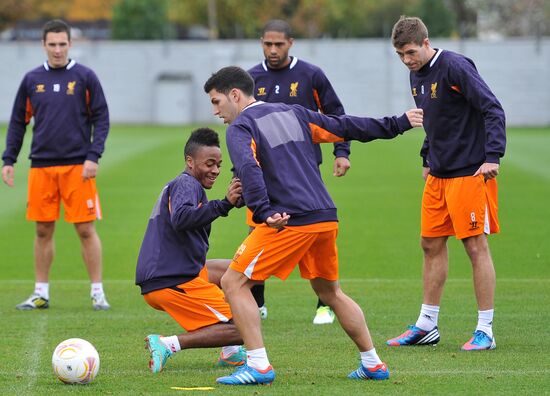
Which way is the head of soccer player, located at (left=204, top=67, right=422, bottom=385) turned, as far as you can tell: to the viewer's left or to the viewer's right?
to the viewer's left

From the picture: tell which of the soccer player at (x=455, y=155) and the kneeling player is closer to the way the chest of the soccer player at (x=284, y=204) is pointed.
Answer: the kneeling player

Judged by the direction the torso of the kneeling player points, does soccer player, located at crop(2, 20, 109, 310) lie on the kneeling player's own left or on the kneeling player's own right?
on the kneeling player's own left

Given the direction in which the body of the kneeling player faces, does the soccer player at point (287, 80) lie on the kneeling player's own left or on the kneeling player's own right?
on the kneeling player's own left

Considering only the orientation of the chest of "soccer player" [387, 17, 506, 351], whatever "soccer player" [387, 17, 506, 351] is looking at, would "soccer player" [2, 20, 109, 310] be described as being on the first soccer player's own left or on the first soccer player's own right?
on the first soccer player's own right

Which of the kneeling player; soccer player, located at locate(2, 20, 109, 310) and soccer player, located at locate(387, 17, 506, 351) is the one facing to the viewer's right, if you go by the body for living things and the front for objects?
the kneeling player

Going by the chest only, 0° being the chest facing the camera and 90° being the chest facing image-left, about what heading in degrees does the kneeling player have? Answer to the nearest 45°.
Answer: approximately 270°

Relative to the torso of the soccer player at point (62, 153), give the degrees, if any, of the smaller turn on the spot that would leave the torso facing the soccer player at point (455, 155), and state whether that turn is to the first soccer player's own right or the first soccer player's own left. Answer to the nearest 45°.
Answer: approximately 45° to the first soccer player's own left

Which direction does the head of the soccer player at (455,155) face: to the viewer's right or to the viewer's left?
to the viewer's left

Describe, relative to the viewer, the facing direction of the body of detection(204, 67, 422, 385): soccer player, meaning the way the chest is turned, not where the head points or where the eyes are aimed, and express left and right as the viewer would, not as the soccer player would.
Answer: facing away from the viewer and to the left of the viewer
